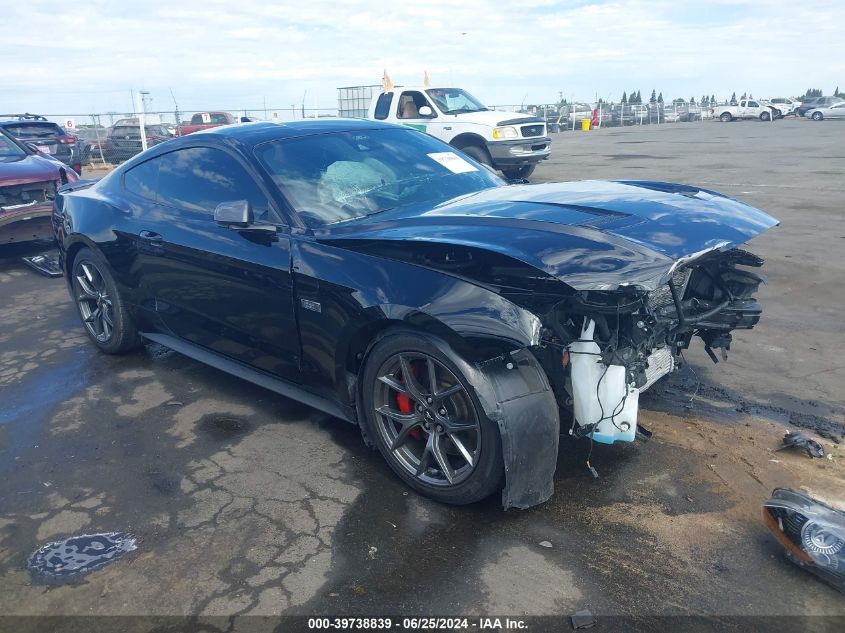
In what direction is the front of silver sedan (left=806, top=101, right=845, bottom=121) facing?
to the viewer's left

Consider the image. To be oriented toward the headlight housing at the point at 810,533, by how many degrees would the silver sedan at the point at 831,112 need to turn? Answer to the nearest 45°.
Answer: approximately 90° to its left

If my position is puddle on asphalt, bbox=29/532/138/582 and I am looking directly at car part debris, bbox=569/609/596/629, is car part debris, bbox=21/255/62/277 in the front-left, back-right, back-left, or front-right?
back-left

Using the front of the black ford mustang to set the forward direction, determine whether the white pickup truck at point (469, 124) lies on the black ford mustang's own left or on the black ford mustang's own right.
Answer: on the black ford mustang's own left

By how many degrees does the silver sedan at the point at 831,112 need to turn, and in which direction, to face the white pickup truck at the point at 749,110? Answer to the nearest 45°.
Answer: approximately 45° to its right

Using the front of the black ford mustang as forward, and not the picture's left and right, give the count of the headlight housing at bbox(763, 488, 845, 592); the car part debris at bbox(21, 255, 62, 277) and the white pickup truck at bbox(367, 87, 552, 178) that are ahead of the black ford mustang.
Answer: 1

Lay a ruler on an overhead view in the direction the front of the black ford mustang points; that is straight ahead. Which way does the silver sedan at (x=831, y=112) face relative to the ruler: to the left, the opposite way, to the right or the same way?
the opposite way

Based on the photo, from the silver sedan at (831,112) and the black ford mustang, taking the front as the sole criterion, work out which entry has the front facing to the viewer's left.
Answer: the silver sedan

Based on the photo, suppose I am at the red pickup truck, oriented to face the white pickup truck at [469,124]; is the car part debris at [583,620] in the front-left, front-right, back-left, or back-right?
front-right

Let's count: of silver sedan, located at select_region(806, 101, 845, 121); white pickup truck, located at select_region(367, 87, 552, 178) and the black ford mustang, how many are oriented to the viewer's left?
1

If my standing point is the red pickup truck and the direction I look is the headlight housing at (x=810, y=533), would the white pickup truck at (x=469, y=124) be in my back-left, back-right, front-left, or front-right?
front-left

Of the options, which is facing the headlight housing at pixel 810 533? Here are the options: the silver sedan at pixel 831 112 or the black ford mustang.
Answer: the black ford mustang

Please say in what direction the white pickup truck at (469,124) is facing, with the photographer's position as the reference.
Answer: facing the viewer and to the right of the viewer

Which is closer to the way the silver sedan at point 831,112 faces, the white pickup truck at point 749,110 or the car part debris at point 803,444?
the white pickup truck

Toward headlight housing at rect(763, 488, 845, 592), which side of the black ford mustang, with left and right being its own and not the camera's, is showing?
front

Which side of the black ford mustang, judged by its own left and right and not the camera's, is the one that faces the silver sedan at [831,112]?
left

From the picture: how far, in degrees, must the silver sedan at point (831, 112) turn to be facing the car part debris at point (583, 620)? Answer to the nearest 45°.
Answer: approximately 90° to its left

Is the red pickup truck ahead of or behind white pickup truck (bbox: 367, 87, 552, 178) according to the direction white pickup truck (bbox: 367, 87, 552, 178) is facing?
behind
